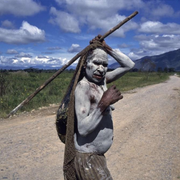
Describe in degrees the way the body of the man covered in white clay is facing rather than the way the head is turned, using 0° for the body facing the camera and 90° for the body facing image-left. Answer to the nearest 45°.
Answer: approximately 315°
